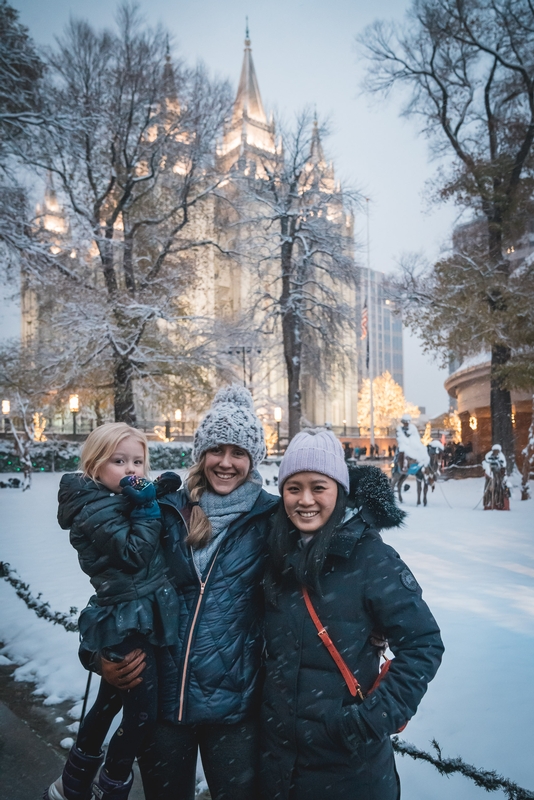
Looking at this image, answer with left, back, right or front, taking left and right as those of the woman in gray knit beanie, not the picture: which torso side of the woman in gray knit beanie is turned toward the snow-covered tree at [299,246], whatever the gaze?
back

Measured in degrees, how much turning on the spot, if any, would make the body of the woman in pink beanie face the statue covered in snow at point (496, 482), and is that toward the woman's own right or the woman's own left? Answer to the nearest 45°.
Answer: approximately 135° to the woman's own right

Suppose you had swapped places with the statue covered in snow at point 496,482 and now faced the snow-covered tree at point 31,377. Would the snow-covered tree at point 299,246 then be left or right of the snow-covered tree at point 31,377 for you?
right

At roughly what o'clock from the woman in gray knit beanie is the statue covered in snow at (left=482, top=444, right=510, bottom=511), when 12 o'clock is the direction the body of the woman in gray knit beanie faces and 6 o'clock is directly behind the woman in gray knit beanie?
The statue covered in snow is roughly at 7 o'clock from the woman in gray knit beanie.

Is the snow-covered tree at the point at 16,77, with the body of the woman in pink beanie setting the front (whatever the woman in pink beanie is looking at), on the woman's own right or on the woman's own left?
on the woman's own right

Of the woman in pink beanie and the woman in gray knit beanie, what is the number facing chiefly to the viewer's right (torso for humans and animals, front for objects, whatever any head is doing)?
0

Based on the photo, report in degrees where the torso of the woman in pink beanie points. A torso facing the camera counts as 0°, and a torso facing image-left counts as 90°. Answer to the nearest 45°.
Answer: approximately 45°

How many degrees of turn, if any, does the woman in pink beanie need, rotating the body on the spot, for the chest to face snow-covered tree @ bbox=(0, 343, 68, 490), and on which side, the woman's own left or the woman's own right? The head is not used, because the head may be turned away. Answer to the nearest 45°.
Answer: approximately 90° to the woman's own right
